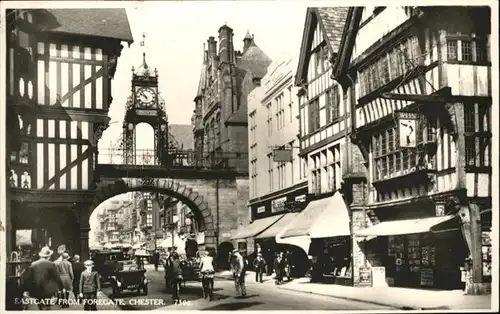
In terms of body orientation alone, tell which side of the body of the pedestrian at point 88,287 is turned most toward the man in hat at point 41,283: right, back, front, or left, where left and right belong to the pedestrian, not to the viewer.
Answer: right

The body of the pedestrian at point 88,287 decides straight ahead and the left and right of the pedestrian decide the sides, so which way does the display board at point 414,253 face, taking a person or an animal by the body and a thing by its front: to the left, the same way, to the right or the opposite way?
to the right

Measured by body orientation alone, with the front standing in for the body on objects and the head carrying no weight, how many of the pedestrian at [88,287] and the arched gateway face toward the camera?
2

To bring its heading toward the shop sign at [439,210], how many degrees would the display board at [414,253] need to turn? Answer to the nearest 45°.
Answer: approximately 45° to its left

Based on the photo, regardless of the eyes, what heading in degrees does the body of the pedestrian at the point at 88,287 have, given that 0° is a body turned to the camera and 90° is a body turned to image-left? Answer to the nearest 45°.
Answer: approximately 0°

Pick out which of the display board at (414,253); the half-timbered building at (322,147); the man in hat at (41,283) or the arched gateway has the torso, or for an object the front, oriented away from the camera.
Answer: the man in hat

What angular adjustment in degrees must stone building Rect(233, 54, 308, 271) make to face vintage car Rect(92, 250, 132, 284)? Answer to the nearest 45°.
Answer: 0° — it already faces it

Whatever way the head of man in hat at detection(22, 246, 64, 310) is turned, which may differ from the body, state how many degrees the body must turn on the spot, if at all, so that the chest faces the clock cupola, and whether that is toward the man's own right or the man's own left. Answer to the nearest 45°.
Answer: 0° — they already face it
